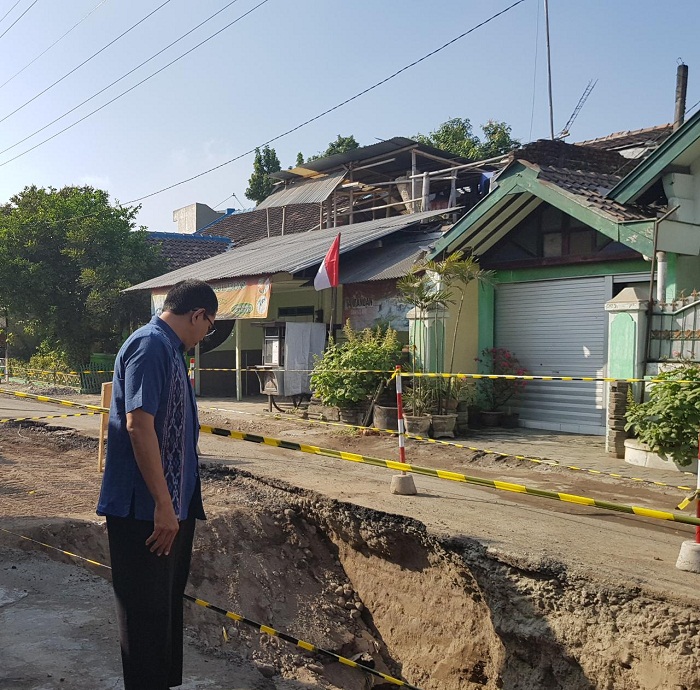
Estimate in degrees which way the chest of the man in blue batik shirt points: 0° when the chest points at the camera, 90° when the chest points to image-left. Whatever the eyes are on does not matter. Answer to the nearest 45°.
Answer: approximately 270°

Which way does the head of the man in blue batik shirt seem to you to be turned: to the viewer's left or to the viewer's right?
to the viewer's right

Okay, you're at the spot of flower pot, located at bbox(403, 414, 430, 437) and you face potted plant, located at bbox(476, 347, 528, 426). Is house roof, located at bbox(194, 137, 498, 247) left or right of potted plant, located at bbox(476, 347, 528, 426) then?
left

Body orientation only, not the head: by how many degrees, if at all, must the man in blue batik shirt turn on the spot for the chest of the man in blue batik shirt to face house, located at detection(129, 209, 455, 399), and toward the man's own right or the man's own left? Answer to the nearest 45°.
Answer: approximately 90° to the man's own left

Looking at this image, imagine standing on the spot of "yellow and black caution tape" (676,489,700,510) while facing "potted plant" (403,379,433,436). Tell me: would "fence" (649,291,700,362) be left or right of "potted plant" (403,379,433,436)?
right

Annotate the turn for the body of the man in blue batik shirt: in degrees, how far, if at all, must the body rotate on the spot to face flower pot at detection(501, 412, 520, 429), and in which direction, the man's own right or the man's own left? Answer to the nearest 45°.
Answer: approximately 45° to the man's own left

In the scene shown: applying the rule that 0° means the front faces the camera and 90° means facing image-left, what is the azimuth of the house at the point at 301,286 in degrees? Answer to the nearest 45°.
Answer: approximately 45°

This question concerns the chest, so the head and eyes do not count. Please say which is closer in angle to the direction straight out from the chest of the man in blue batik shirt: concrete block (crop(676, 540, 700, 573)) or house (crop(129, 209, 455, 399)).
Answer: the concrete block

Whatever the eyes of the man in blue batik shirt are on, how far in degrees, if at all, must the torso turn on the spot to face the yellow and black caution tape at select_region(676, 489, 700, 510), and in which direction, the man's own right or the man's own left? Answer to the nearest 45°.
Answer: approximately 45° to the man's own left

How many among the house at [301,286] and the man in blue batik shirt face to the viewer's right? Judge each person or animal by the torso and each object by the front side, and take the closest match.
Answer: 1

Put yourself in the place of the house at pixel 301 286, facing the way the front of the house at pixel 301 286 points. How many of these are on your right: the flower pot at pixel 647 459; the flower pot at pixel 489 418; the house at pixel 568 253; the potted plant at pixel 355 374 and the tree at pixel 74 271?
1

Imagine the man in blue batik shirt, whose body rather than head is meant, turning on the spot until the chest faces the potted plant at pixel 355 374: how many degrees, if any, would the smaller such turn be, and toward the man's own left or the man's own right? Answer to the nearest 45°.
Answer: approximately 90° to the man's own left

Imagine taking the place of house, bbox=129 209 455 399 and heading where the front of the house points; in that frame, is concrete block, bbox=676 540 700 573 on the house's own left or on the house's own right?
on the house's own left
